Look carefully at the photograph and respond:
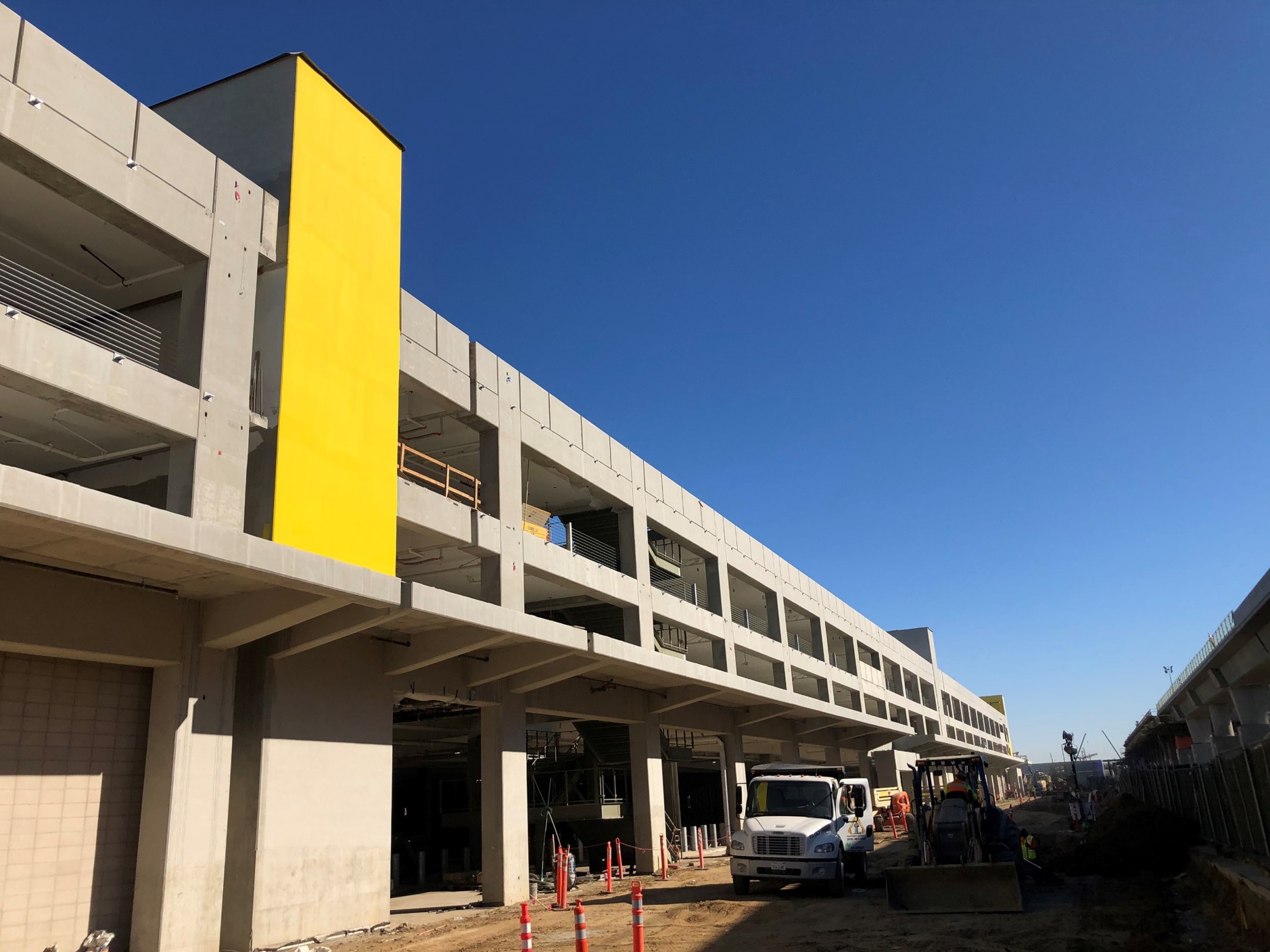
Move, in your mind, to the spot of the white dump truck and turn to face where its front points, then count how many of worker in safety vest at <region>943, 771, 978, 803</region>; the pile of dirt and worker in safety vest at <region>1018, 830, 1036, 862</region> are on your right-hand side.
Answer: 0

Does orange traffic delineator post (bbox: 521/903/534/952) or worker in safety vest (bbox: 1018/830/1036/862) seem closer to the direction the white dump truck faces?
the orange traffic delineator post

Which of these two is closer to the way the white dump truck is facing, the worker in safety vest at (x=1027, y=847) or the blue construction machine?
the blue construction machine

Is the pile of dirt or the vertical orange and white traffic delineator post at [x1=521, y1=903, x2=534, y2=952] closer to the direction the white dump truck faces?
the vertical orange and white traffic delineator post

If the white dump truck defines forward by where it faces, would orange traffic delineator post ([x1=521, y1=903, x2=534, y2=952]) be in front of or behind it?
in front

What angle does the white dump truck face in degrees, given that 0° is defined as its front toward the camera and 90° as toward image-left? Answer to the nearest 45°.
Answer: approximately 0°

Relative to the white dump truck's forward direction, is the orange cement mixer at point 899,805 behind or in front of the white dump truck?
behind

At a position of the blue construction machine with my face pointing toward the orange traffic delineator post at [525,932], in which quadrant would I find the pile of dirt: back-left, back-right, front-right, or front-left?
back-left

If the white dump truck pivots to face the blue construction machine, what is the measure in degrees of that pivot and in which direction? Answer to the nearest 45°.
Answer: approximately 45° to its left

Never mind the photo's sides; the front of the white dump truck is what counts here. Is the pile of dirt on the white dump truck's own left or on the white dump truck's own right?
on the white dump truck's own left

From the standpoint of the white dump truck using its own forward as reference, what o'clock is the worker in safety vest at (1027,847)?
The worker in safety vest is roughly at 8 o'clock from the white dump truck.

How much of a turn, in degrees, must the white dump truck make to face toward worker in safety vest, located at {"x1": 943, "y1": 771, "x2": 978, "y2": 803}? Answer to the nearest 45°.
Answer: approximately 90° to its left
